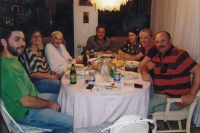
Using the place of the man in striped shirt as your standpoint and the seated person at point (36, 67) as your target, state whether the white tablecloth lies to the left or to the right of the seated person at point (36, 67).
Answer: left

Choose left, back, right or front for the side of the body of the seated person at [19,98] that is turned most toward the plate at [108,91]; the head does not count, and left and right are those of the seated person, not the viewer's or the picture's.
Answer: front

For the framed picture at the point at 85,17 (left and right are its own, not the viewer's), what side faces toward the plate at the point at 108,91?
front

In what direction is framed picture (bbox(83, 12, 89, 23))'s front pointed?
toward the camera

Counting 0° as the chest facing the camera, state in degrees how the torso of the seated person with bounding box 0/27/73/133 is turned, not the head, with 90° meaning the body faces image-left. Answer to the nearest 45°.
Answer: approximately 270°

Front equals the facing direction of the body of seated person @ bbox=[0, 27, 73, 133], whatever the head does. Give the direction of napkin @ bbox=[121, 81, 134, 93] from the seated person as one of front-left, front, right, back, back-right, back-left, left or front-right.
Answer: front

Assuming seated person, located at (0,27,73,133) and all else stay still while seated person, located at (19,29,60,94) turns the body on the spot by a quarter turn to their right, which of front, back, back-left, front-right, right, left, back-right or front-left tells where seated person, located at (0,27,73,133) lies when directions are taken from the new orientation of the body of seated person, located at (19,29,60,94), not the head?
front-left

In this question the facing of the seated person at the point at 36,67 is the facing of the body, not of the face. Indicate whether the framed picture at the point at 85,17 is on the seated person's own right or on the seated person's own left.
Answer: on the seated person's own left

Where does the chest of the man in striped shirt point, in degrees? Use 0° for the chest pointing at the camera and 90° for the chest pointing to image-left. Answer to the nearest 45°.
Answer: approximately 45°

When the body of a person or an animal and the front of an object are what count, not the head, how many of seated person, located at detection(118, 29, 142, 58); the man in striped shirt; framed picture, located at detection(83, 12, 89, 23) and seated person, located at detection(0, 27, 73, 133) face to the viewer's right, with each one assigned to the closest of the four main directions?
1

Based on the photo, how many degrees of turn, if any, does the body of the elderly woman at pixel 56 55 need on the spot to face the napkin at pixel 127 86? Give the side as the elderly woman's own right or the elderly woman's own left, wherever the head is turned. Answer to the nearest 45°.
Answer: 0° — they already face it

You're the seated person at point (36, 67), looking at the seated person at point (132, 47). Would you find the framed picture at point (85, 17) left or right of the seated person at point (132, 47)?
left

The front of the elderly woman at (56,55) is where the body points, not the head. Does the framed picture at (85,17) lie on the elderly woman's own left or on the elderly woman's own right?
on the elderly woman's own left
